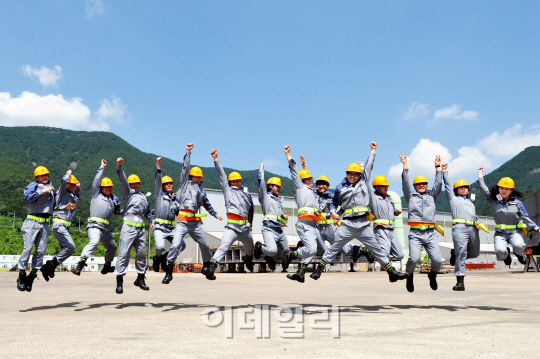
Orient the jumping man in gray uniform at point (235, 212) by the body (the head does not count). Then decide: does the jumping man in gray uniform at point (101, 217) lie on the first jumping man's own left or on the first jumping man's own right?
on the first jumping man's own right

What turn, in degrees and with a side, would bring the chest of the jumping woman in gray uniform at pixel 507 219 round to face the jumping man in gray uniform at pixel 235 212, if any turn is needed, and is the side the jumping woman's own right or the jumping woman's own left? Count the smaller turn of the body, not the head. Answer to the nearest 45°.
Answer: approximately 45° to the jumping woman's own right

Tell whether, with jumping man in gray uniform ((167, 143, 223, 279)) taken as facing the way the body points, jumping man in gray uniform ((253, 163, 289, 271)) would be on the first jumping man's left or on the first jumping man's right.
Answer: on the first jumping man's left

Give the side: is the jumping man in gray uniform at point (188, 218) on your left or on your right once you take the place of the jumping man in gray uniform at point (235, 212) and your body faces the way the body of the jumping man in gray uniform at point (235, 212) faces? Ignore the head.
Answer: on your right

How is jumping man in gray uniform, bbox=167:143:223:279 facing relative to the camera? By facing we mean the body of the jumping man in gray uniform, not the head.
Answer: toward the camera

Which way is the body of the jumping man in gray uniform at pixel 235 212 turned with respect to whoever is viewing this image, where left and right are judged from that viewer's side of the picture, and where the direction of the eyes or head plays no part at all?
facing the viewer

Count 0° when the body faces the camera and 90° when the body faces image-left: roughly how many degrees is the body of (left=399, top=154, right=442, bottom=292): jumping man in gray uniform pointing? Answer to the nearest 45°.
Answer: approximately 0°

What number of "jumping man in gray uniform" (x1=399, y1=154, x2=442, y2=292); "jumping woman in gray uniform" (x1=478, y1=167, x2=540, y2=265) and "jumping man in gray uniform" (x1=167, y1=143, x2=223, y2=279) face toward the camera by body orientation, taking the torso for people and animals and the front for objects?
3

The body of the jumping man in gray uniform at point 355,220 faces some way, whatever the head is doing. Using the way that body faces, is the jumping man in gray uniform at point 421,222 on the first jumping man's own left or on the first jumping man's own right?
on the first jumping man's own left
